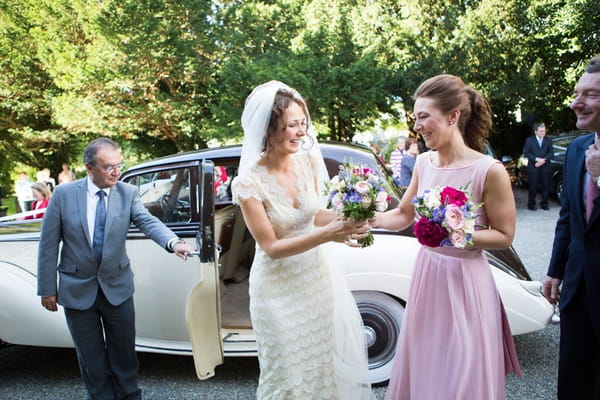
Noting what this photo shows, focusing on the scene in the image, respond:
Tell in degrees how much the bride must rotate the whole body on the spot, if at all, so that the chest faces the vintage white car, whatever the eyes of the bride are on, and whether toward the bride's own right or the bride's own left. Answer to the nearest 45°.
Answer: approximately 180°

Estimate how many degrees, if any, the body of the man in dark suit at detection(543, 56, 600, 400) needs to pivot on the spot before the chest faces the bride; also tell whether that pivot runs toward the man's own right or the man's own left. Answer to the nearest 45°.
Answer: approximately 45° to the man's own right

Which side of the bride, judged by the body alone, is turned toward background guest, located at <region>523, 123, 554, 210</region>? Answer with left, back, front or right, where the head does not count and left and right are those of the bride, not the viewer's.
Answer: left

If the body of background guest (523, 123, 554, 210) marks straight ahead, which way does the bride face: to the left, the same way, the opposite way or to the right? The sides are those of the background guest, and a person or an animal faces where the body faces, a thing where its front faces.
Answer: to the left

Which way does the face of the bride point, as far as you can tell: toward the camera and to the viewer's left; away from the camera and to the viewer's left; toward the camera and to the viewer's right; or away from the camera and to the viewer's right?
toward the camera and to the viewer's right

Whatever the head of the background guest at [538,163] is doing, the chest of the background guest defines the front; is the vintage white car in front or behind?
in front

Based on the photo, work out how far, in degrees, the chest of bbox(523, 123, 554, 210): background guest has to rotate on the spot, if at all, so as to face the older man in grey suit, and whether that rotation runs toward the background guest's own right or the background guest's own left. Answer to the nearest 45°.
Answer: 0° — they already face them

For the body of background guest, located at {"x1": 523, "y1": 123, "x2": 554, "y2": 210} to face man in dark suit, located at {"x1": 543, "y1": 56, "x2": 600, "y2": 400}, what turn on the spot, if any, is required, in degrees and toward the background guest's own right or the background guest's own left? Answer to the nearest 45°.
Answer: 0° — they already face them
